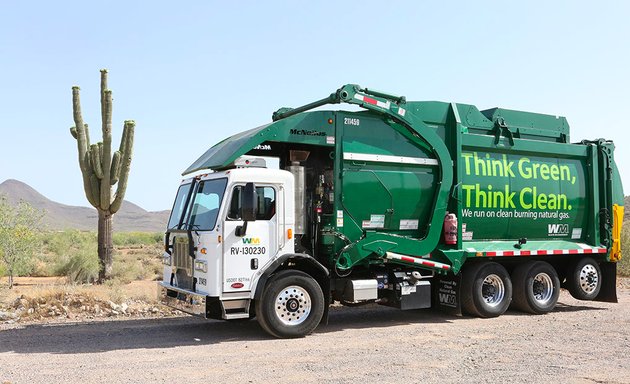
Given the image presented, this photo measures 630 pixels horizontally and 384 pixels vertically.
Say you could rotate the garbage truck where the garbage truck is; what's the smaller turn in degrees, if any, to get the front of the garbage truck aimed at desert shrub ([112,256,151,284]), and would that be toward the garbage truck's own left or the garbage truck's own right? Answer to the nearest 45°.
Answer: approximately 90° to the garbage truck's own right

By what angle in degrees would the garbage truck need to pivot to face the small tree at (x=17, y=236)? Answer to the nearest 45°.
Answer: approximately 90° to its right

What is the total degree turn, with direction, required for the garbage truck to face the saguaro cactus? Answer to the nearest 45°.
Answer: approximately 90° to its right

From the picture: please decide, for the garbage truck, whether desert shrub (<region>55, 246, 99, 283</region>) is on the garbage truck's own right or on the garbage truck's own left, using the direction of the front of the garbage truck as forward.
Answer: on the garbage truck's own right

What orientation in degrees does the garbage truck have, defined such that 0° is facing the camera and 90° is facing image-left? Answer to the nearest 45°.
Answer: approximately 45°
